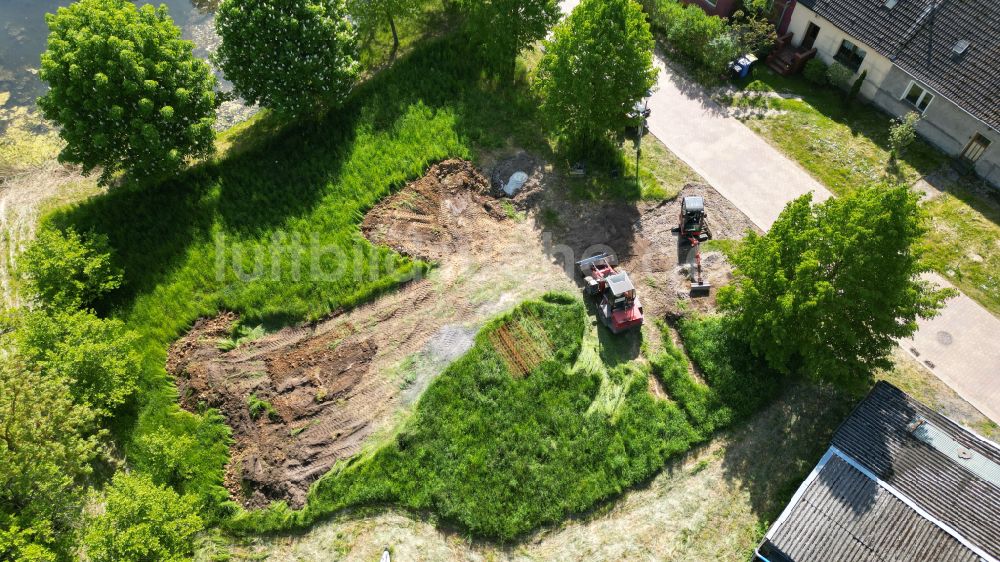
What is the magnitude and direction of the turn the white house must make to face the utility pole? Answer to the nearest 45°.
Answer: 0° — it already faces it

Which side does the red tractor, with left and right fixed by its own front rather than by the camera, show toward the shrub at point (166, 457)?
left

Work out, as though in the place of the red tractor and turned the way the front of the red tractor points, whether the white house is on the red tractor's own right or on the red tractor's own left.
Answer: on the red tractor's own right

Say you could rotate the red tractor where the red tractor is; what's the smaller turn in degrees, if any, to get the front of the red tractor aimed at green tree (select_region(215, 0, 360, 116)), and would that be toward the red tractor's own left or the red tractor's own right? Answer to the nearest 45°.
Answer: approximately 45° to the red tractor's own left

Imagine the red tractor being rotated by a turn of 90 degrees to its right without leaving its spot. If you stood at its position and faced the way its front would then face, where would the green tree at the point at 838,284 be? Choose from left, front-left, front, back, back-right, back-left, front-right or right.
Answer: front-right

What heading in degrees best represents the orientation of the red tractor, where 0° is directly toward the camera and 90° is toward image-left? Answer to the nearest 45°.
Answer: approximately 135°

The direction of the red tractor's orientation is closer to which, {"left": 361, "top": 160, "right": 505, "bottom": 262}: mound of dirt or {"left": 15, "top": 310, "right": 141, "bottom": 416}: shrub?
the mound of dirt

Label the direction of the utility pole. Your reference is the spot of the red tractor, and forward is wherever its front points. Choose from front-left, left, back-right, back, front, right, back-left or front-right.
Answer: front-right

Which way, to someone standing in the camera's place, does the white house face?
facing the viewer and to the left of the viewer

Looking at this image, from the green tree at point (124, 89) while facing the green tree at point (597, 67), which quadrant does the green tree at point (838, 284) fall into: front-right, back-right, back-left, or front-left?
front-right

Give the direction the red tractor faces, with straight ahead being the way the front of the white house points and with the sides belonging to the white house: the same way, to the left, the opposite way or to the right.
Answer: to the right

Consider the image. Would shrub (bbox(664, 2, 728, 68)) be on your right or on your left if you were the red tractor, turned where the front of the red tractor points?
on your right

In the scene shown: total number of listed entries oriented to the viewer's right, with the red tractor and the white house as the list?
0

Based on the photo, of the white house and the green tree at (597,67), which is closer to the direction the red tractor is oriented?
the green tree
